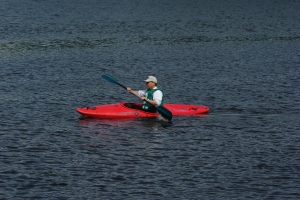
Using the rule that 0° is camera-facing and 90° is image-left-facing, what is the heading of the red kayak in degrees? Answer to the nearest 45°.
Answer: approximately 90°
